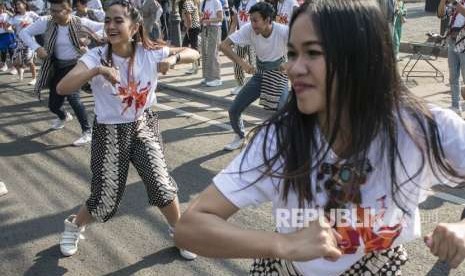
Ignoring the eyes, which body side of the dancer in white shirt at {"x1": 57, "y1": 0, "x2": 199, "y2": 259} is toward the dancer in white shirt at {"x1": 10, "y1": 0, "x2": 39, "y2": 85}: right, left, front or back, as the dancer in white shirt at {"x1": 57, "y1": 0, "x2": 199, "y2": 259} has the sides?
back

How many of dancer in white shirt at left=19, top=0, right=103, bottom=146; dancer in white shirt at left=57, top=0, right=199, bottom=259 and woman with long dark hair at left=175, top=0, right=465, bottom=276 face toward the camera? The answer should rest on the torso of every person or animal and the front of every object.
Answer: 3

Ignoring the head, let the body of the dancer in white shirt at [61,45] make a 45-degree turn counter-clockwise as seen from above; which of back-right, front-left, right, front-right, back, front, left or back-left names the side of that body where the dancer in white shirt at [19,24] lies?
back-left

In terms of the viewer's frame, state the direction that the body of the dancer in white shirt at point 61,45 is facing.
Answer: toward the camera

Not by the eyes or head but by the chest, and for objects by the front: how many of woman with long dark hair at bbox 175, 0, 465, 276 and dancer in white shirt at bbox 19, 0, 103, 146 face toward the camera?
2

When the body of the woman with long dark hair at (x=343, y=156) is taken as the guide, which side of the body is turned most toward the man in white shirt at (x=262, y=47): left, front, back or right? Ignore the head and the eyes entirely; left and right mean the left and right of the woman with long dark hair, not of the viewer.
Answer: back

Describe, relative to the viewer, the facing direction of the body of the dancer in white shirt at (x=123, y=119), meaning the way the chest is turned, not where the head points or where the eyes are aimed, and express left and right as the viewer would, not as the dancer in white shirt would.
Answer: facing the viewer

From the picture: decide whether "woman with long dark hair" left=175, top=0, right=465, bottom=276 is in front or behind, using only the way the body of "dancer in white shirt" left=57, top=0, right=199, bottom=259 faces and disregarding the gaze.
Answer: in front

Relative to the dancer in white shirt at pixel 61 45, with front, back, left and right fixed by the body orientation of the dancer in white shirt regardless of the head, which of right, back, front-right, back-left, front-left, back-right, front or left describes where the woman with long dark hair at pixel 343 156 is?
front

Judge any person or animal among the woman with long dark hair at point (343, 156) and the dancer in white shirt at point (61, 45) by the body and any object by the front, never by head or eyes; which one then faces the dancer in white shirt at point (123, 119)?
the dancer in white shirt at point (61, 45)

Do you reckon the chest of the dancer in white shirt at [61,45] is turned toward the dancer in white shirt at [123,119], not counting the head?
yes

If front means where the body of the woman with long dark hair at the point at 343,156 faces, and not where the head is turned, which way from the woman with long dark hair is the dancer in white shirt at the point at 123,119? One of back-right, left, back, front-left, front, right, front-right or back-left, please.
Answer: back-right
